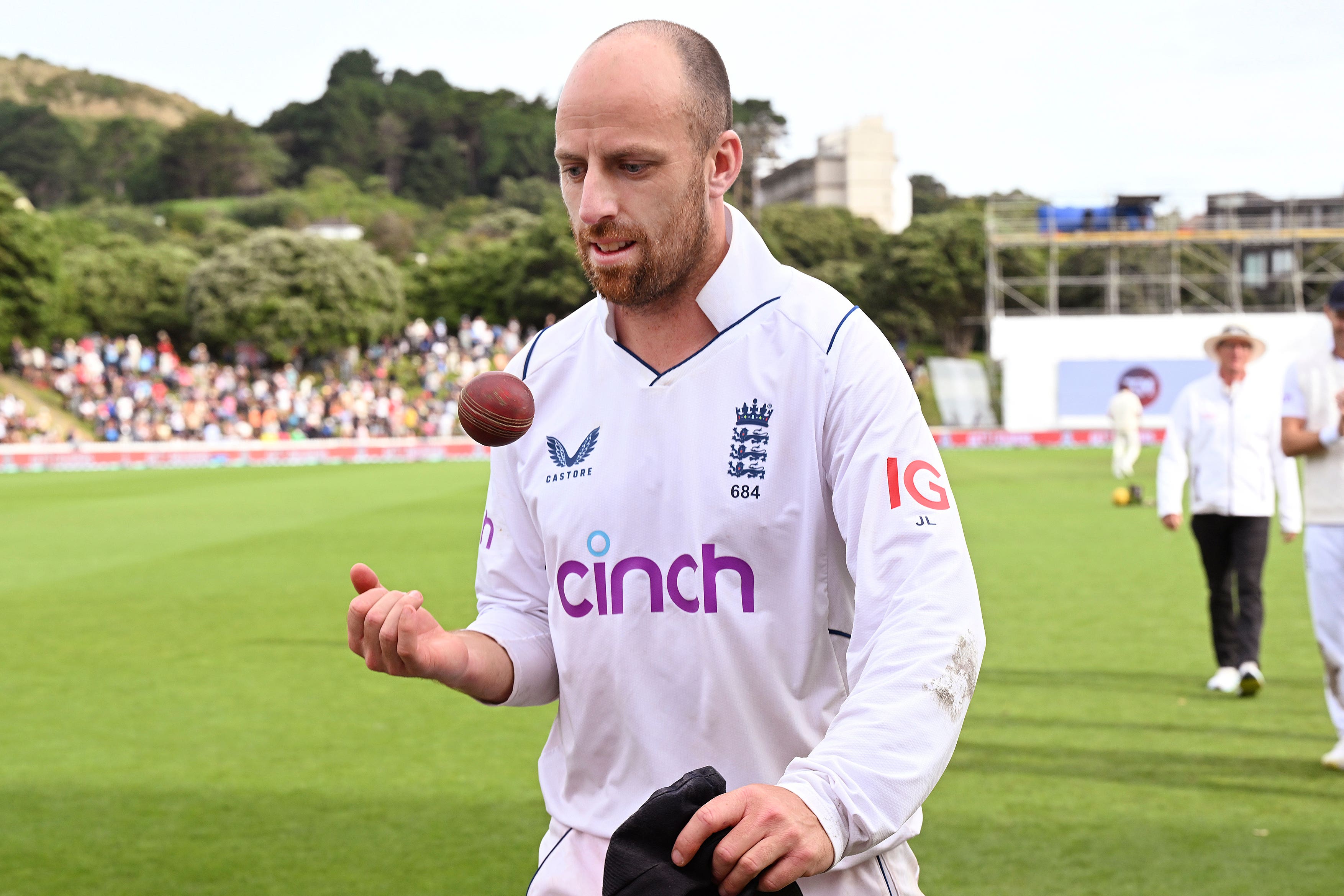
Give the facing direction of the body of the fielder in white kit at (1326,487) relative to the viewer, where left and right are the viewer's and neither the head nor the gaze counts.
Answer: facing the viewer

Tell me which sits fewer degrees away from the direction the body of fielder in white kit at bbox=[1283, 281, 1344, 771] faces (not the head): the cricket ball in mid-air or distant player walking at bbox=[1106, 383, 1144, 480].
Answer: the cricket ball in mid-air

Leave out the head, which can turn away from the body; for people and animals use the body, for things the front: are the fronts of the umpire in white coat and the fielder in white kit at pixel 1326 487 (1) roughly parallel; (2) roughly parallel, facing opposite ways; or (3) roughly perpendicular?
roughly parallel

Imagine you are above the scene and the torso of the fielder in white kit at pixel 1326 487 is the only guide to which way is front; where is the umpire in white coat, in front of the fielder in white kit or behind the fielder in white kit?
behind

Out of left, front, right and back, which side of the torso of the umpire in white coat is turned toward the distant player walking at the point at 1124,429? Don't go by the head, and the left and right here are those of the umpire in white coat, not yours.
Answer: back

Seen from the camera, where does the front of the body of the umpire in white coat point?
toward the camera

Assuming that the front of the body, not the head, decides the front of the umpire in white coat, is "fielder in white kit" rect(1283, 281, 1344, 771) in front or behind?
in front

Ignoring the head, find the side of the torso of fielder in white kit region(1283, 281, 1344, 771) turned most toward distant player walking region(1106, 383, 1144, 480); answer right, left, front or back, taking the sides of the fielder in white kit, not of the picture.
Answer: back

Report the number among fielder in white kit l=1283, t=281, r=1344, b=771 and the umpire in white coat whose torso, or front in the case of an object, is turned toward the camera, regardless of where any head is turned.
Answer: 2

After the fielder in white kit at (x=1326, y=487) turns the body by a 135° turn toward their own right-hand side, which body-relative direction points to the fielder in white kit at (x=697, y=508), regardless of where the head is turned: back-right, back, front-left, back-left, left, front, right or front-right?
back-left

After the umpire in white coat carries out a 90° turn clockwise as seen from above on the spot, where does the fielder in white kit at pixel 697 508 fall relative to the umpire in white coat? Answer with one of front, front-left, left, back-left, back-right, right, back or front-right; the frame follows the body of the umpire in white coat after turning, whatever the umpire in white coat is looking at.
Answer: left

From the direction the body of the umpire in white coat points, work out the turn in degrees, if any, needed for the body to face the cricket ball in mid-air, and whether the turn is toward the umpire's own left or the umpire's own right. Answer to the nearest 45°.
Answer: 0° — they already face it
